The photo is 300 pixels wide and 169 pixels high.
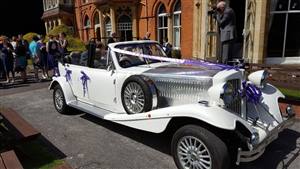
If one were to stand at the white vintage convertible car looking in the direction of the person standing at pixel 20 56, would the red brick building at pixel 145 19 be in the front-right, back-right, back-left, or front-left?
front-right

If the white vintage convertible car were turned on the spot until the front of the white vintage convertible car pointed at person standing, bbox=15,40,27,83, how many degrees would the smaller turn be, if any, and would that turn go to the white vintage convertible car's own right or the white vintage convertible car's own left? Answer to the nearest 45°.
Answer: approximately 180°

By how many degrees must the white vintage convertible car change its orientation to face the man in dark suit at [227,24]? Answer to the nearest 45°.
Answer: approximately 90° to its left

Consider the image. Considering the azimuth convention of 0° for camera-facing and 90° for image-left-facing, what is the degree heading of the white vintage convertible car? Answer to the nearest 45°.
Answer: approximately 315°

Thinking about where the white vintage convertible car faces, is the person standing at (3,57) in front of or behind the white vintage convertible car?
behind

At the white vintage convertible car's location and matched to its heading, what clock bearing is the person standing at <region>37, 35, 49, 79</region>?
The person standing is roughly at 6 o'clock from the white vintage convertible car.
